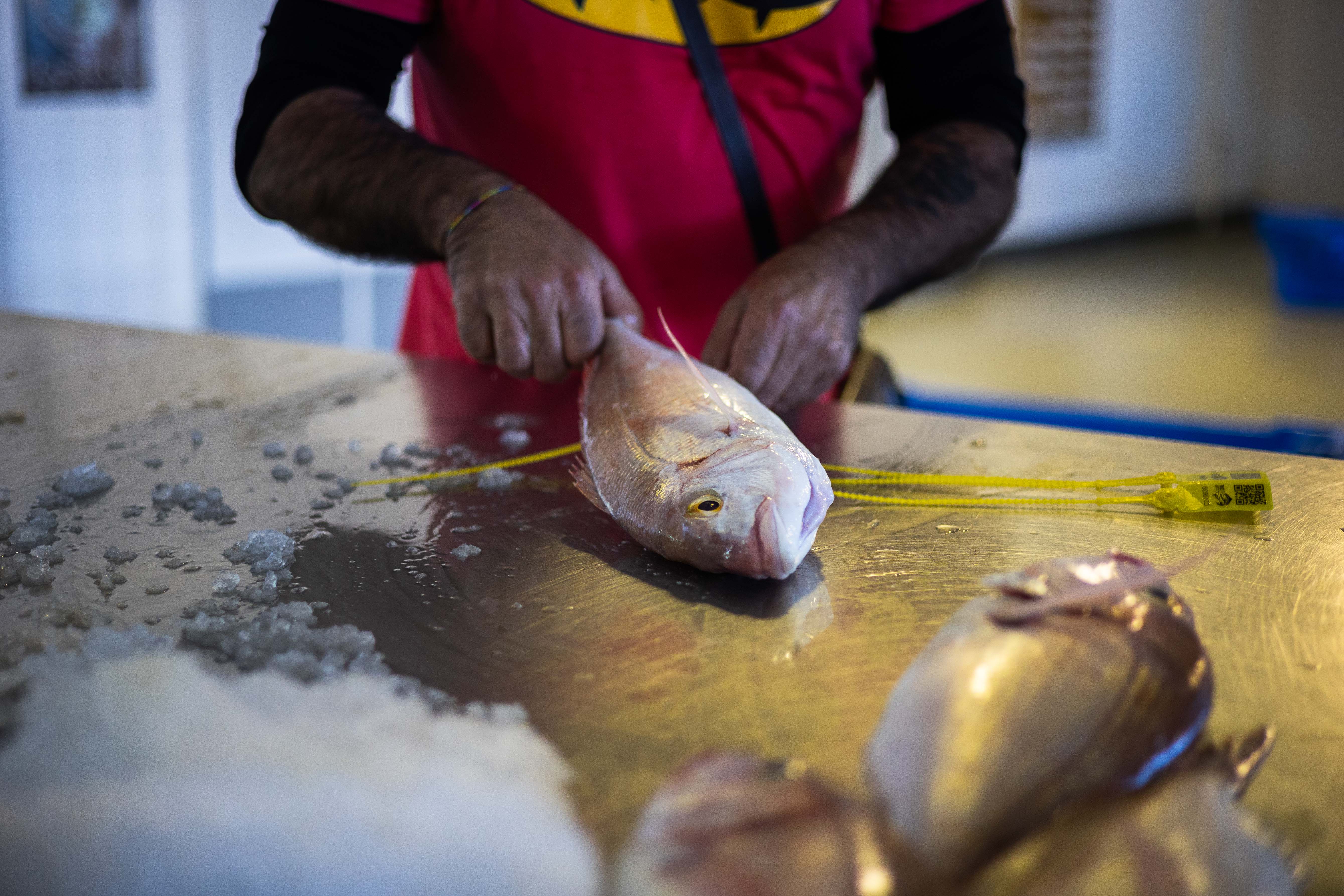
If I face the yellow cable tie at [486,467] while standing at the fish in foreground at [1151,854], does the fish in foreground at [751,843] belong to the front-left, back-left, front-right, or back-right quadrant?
front-left

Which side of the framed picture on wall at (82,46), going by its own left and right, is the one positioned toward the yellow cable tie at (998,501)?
front

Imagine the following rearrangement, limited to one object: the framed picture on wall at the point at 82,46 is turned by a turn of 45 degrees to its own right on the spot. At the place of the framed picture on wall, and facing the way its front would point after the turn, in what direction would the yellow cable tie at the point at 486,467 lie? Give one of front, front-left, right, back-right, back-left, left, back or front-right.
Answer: front-left

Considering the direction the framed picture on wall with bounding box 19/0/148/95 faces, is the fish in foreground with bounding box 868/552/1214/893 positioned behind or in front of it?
in front

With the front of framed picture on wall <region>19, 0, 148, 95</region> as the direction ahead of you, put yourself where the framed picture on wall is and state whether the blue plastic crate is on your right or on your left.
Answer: on your left

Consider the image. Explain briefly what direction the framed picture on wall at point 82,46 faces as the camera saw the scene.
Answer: facing the viewer

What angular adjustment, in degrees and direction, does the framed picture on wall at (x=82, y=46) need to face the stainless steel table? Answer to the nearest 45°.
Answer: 0° — it already faces it

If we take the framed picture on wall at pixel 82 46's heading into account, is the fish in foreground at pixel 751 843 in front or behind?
in front

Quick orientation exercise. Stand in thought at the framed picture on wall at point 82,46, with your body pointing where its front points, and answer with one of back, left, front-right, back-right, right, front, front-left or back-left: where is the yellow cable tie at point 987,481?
front

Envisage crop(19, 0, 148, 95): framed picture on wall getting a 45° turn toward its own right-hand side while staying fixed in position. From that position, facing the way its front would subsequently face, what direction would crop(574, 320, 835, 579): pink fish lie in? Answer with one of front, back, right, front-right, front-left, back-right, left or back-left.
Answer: front-left

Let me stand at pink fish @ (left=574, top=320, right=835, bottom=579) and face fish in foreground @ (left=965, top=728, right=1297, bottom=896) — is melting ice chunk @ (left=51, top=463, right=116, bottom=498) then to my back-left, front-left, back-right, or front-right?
back-right

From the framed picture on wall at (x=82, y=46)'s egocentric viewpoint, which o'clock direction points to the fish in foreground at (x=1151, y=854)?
The fish in foreground is roughly at 12 o'clock from the framed picture on wall.

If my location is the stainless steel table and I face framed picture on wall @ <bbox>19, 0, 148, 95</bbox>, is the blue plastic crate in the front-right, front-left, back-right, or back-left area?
front-right

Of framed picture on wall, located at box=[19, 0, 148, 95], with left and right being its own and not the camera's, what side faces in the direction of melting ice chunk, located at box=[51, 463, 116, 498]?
front
